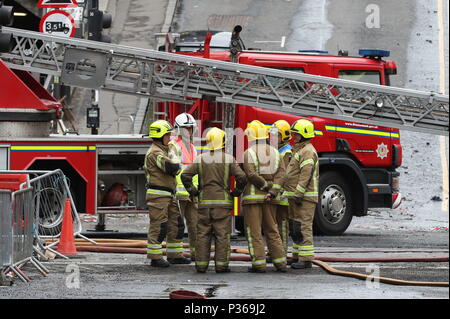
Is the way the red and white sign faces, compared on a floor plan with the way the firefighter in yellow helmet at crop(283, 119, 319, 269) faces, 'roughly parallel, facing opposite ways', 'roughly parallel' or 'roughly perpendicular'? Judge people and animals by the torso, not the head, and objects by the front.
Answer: roughly perpendicular

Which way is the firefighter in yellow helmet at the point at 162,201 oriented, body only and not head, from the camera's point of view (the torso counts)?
to the viewer's right

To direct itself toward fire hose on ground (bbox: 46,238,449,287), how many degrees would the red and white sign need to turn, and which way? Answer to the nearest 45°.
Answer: approximately 45° to its left

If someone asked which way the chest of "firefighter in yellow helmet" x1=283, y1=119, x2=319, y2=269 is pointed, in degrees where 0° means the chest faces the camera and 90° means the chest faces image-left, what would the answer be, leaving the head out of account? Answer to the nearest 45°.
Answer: approximately 90°

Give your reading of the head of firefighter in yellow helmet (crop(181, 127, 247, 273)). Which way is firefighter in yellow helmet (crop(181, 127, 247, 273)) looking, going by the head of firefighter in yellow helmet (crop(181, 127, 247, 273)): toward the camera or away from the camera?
away from the camera

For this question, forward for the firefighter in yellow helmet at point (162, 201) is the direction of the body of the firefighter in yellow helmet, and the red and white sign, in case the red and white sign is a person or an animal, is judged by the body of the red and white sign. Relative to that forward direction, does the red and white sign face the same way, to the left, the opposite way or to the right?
to the right

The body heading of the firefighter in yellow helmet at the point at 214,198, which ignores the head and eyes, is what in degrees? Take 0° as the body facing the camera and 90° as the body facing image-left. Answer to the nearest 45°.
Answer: approximately 180°

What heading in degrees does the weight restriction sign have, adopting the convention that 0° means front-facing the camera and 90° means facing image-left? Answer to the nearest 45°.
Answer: approximately 0°

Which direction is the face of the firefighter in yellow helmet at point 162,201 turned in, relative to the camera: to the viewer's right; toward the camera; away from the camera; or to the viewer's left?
to the viewer's right

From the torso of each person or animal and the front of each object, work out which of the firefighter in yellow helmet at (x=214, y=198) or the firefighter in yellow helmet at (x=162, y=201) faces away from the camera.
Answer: the firefighter in yellow helmet at (x=214, y=198)
